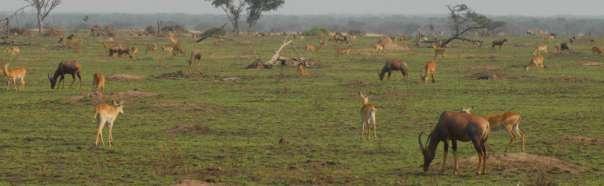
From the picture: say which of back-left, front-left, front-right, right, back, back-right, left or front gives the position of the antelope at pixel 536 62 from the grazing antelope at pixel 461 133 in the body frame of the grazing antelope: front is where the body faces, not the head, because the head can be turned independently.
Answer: right

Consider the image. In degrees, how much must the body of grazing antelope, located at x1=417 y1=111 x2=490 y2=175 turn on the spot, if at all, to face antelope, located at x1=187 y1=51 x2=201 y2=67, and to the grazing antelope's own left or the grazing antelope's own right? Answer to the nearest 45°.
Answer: approximately 45° to the grazing antelope's own right

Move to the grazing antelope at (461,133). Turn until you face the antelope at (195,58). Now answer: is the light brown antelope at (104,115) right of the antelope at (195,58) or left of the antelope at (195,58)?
left

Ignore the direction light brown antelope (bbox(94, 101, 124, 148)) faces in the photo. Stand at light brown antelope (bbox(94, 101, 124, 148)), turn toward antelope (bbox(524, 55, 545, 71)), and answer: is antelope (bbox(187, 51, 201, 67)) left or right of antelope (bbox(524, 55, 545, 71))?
left

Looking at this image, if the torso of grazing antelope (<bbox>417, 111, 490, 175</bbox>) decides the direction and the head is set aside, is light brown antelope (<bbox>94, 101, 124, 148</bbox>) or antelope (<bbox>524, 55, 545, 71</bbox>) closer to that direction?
the light brown antelope

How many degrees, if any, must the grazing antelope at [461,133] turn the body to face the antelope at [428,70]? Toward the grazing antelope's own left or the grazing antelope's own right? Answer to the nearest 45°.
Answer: approximately 90° to the grazing antelope's own right

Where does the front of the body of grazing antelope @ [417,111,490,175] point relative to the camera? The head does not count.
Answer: to the viewer's left
